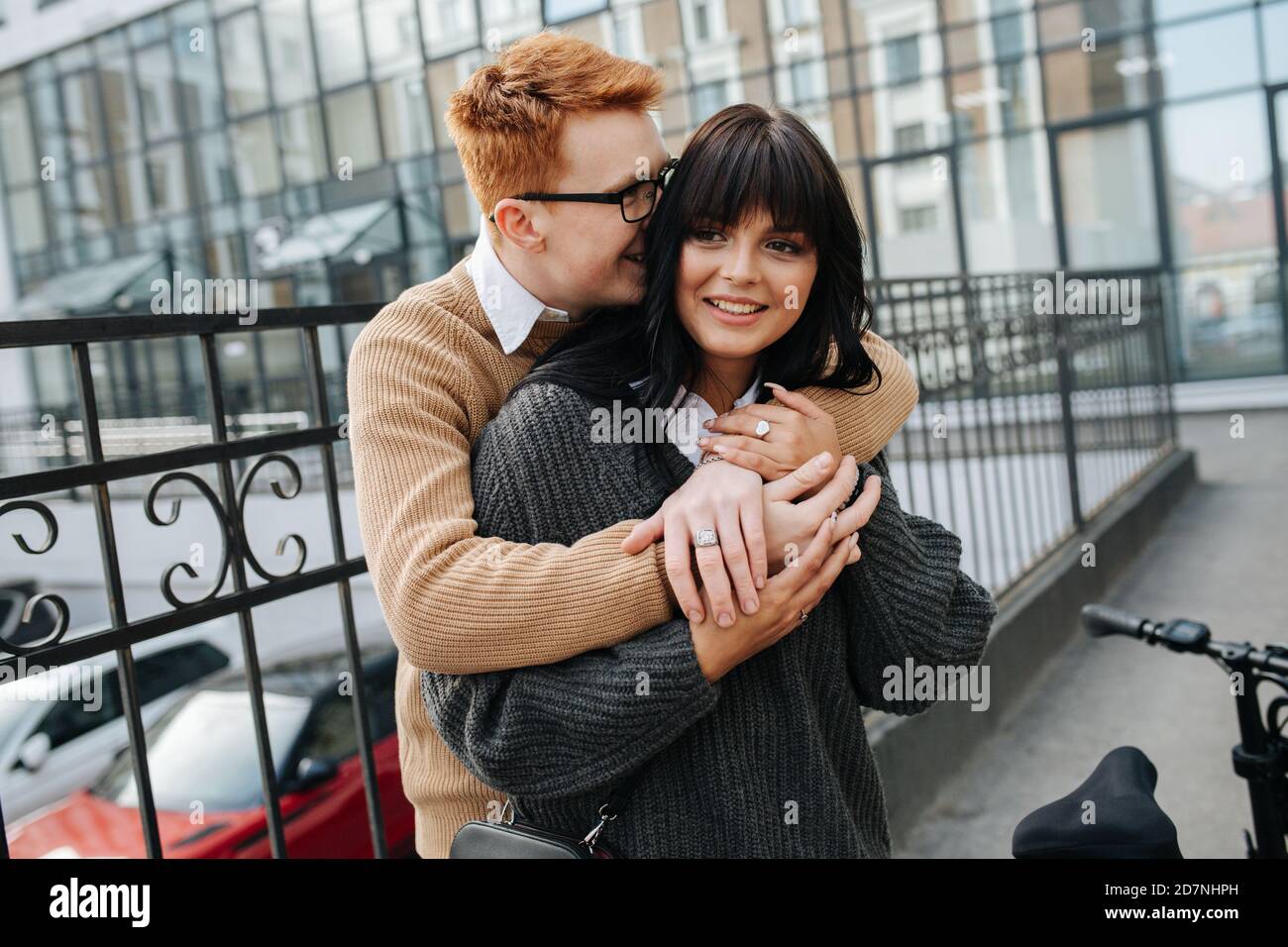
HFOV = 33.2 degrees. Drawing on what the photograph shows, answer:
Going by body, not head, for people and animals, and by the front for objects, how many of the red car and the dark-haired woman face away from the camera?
0

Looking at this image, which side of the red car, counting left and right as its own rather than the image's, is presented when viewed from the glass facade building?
back

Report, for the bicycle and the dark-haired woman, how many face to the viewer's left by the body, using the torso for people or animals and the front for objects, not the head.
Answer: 0

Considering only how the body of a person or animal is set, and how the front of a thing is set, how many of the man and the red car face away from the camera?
0

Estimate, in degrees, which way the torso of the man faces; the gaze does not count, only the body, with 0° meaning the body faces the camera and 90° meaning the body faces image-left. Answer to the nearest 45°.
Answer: approximately 315°

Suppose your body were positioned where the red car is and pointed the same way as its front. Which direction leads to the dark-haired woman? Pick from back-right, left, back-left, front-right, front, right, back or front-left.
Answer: front-left

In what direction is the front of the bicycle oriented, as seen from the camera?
facing away from the viewer and to the right of the viewer

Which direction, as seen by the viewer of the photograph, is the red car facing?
facing the viewer and to the left of the viewer
